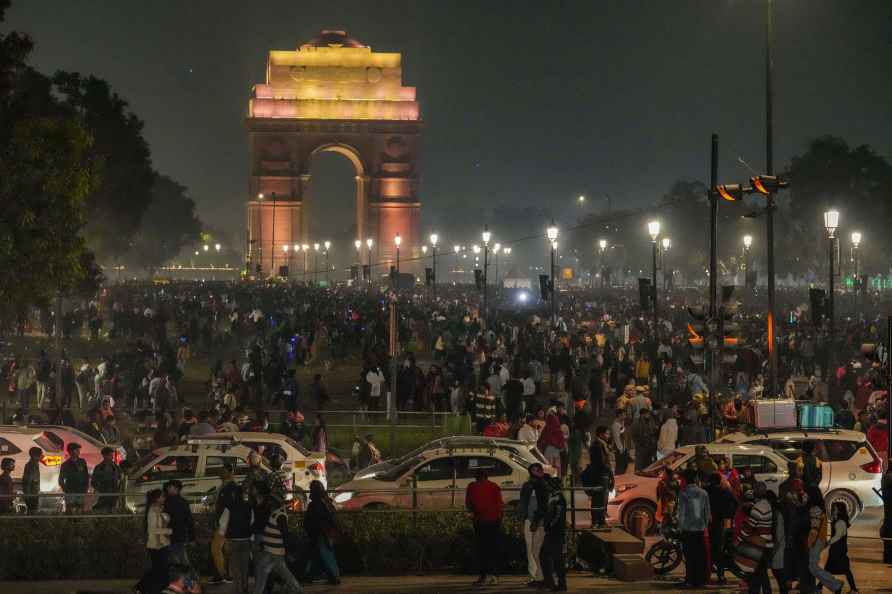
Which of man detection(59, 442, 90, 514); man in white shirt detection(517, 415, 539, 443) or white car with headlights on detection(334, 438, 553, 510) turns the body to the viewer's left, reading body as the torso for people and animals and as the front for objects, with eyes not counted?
the white car with headlights on

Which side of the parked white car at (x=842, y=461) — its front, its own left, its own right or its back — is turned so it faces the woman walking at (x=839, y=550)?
left

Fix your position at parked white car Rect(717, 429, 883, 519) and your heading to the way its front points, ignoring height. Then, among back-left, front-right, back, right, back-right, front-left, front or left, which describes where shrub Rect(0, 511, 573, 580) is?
front-left

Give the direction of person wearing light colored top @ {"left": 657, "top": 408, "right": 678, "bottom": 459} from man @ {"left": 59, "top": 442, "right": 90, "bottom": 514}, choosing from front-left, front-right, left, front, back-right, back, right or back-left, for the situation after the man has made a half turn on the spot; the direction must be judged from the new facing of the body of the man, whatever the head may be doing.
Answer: right

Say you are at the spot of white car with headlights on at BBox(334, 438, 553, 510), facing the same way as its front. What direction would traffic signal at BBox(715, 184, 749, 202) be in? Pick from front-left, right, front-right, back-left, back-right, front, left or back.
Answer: back-right

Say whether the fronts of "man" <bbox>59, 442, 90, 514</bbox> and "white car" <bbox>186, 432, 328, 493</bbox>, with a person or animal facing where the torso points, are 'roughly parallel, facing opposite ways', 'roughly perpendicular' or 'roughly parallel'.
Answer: roughly perpendicular

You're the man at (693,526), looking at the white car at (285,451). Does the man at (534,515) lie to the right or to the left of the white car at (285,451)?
left

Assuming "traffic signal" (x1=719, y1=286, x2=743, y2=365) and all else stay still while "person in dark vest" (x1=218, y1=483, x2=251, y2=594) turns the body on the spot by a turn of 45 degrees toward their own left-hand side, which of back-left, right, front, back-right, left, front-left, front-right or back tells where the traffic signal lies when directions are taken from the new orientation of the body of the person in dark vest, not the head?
right

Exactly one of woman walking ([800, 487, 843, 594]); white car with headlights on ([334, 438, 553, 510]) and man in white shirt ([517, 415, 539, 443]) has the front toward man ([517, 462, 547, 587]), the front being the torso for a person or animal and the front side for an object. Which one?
the woman walking

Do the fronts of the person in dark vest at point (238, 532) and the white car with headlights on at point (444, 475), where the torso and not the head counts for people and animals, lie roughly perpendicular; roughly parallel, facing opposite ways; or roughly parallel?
roughly perpendicular

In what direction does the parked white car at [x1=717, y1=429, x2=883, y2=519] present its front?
to the viewer's left
